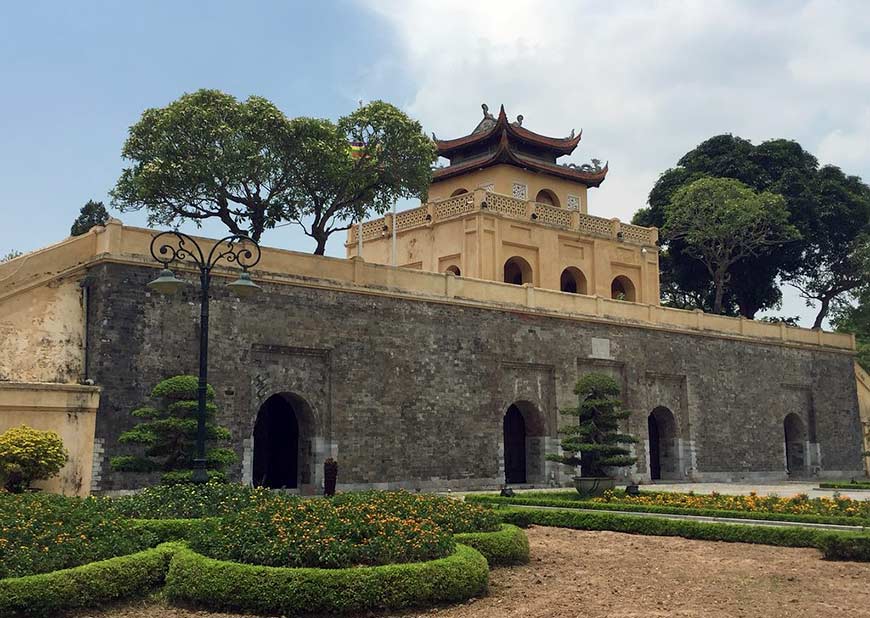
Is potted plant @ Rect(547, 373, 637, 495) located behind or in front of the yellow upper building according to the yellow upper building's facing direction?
in front

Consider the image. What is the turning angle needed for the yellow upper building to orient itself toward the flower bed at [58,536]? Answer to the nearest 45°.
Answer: approximately 45° to its right

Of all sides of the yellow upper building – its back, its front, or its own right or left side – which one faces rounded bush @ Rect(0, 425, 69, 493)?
right

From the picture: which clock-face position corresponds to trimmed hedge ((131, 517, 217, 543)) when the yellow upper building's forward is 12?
The trimmed hedge is roughly at 2 o'clock from the yellow upper building.

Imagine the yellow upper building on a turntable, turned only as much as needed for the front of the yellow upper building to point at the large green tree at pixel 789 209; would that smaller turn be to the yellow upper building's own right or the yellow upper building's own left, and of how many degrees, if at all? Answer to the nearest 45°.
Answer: approximately 90° to the yellow upper building's own left

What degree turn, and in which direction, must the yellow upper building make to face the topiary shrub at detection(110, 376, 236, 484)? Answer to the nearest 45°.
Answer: approximately 45° to its right

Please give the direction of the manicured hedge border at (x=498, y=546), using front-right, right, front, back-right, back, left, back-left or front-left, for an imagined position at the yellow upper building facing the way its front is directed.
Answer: front-right

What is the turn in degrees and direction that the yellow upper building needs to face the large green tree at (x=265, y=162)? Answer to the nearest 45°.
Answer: approximately 90° to its right

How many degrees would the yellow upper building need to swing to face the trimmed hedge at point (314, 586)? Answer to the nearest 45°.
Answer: approximately 45° to its right

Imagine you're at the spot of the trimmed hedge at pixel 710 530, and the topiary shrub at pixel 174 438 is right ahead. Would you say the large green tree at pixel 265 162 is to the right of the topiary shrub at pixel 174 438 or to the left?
right

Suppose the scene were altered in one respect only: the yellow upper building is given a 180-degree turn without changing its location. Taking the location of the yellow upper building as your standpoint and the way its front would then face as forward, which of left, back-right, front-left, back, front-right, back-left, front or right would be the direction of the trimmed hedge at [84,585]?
back-left

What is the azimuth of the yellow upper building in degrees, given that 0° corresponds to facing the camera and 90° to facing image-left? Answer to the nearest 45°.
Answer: approximately 315°

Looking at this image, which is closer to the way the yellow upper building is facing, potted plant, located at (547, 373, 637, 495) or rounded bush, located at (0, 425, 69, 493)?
the potted plant

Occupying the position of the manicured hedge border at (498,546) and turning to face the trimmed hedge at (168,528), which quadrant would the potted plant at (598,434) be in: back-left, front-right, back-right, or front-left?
back-right
